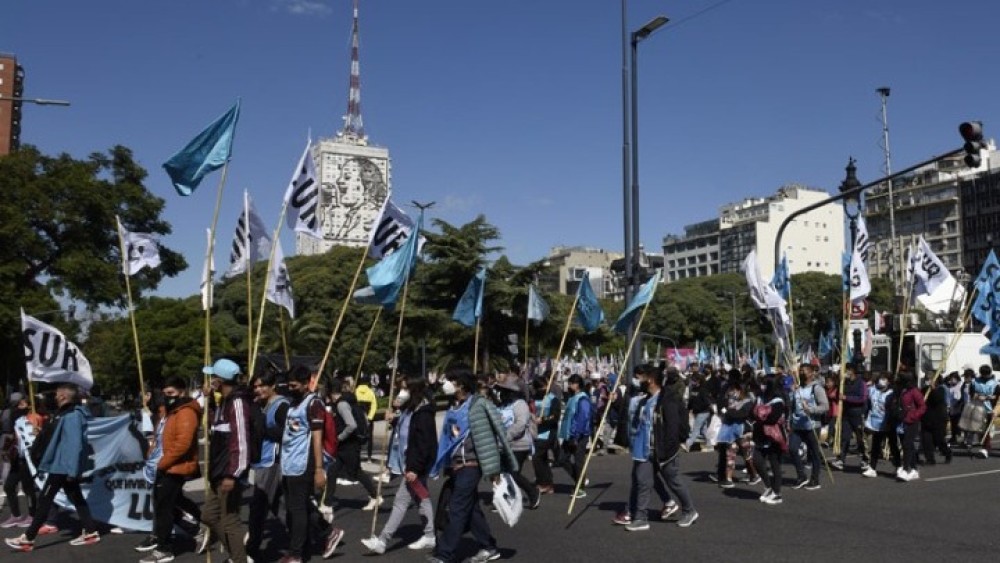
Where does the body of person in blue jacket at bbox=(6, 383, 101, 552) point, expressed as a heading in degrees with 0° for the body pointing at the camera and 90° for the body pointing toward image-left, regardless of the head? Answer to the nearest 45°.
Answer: approximately 90°

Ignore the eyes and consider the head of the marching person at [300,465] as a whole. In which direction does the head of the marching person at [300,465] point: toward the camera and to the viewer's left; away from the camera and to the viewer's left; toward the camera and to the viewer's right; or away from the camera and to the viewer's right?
toward the camera and to the viewer's left

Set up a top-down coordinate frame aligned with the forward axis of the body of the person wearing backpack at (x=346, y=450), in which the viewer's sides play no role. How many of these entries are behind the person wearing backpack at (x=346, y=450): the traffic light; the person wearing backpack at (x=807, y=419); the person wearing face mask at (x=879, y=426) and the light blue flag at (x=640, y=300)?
4

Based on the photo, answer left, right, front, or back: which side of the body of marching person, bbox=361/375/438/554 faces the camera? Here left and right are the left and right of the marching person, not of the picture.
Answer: left

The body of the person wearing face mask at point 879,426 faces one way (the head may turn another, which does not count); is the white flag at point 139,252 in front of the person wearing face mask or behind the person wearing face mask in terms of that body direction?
in front

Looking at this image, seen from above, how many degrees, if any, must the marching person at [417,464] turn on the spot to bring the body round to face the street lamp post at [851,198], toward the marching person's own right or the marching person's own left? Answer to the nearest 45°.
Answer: approximately 135° to the marching person's own right

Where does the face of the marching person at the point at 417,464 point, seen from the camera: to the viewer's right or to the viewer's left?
to the viewer's left

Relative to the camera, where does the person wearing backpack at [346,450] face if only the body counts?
to the viewer's left

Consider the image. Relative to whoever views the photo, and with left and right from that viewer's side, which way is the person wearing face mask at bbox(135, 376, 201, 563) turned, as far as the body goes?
facing to the left of the viewer

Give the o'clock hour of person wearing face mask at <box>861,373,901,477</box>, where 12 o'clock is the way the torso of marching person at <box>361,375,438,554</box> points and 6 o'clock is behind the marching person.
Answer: The person wearing face mask is roughly at 5 o'clock from the marching person.

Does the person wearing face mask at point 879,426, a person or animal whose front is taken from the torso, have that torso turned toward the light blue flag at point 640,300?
yes
